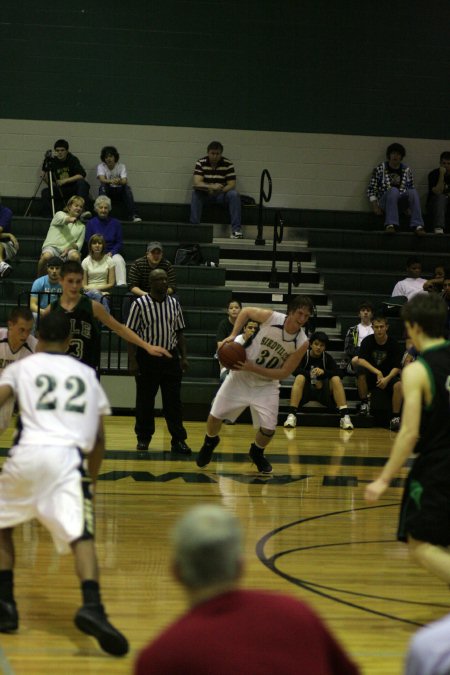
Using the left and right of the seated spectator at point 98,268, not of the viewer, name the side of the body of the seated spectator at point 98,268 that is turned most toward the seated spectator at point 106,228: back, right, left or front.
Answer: back

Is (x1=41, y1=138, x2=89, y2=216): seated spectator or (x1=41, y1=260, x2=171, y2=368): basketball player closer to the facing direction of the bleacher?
the basketball player

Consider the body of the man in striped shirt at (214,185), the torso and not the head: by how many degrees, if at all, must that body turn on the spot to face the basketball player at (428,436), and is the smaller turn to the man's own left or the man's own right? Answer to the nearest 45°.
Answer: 0° — they already face them

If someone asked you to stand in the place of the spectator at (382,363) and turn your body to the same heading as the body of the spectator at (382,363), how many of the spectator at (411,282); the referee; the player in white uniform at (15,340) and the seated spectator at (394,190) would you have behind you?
2

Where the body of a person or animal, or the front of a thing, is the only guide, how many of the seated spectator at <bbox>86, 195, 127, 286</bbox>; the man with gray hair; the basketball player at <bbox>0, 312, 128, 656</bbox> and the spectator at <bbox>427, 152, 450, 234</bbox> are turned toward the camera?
2

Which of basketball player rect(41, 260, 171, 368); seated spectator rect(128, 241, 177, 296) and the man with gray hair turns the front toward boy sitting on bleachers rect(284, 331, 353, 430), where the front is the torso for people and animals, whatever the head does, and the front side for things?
the man with gray hair

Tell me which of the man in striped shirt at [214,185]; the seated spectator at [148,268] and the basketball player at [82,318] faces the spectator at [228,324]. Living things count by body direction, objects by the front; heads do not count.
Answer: the man in striped shirt

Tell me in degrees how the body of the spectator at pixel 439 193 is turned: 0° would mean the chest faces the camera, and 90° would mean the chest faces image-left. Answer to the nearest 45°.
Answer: approximately 0°

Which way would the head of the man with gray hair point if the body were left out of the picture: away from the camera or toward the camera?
away from the camera

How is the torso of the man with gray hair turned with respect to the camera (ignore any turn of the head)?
away from the camera

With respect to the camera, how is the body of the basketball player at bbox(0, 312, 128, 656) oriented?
away from the camera

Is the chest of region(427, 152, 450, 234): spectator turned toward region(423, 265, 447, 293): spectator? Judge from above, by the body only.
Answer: yes

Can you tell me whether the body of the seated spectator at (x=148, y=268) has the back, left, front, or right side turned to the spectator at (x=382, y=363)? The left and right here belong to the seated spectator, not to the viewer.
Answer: left

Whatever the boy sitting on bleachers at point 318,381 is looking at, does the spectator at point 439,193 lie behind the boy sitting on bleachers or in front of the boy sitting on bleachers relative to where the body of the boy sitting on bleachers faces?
behind

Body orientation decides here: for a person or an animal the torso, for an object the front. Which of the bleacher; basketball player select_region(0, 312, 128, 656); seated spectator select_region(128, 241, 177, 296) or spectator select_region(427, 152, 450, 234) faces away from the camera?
the basketball player

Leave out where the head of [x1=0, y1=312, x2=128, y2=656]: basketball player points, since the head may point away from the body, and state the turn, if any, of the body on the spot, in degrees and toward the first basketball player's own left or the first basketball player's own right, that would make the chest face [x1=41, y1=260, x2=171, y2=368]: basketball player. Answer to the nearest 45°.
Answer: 0° — they already face them
